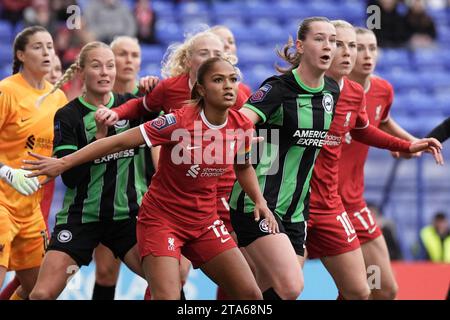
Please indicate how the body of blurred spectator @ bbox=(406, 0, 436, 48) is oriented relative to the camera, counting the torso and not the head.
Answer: toward the camera

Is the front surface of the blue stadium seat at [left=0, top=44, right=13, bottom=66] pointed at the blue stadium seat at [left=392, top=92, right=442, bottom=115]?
no

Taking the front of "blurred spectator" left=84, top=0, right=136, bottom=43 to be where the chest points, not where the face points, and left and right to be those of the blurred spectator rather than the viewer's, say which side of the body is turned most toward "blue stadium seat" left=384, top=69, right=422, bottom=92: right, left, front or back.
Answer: left

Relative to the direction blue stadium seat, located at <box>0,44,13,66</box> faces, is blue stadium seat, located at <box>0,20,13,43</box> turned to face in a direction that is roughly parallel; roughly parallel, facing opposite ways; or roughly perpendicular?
roughly parallel

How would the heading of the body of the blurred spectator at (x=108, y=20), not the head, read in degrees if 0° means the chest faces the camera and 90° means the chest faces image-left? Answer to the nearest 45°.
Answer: approximately 0°

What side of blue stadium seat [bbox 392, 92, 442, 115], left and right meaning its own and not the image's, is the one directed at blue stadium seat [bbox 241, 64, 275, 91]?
right

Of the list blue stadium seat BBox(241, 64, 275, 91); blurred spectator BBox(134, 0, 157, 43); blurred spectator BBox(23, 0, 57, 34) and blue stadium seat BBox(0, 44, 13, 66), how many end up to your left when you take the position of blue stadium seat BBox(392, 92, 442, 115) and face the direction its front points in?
0

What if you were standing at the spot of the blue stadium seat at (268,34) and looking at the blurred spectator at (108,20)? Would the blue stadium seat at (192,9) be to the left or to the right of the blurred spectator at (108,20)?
right

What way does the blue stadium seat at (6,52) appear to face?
toward the camera

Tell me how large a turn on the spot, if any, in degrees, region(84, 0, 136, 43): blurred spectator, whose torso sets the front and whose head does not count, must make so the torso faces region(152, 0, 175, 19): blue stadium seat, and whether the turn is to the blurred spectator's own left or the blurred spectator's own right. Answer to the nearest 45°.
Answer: approximately 135° to the blurred spectator's own left

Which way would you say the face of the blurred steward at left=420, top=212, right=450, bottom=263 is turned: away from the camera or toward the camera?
toward the camera

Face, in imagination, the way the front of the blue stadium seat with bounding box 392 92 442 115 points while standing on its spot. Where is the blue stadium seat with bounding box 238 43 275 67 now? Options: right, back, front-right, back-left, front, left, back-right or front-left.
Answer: right

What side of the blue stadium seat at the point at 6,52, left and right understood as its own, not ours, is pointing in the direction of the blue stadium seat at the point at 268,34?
left

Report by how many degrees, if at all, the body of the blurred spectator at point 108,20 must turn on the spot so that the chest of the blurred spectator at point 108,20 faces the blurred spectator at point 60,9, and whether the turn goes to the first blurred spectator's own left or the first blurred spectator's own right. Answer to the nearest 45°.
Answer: approximately 90° to the first blurred spectator's own right

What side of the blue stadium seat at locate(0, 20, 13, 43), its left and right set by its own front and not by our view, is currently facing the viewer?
front
